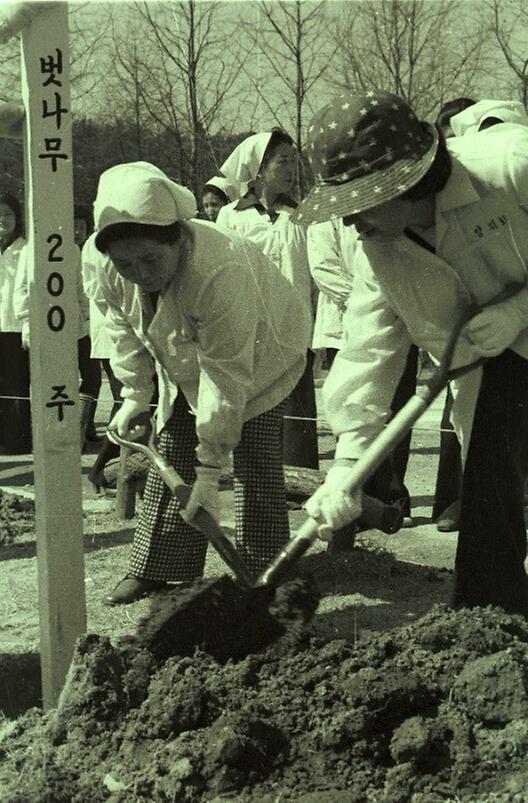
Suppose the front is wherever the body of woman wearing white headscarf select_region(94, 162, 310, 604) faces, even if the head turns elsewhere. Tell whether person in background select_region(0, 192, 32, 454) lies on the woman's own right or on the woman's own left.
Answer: on the woman's own right

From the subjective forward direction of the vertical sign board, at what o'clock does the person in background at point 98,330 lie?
The person in background is roughly at 6 o'clock from the vertical sign board.

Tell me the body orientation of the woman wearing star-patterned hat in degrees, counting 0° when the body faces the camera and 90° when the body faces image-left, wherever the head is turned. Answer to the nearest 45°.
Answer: approximately 45°

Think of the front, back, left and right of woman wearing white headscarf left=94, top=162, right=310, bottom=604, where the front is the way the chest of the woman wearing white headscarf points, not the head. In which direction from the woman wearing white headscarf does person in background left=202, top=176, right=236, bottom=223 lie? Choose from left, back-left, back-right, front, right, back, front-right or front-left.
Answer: back-right

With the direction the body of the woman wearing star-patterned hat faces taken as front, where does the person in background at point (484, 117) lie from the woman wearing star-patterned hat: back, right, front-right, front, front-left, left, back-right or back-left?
back-right

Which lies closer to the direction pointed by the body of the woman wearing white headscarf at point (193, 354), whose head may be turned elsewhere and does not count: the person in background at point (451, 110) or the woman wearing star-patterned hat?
the woman wearing star-patterned hat

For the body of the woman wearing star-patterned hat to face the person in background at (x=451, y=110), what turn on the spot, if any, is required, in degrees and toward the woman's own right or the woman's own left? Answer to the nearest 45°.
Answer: approximately 135° to the woman's own right
